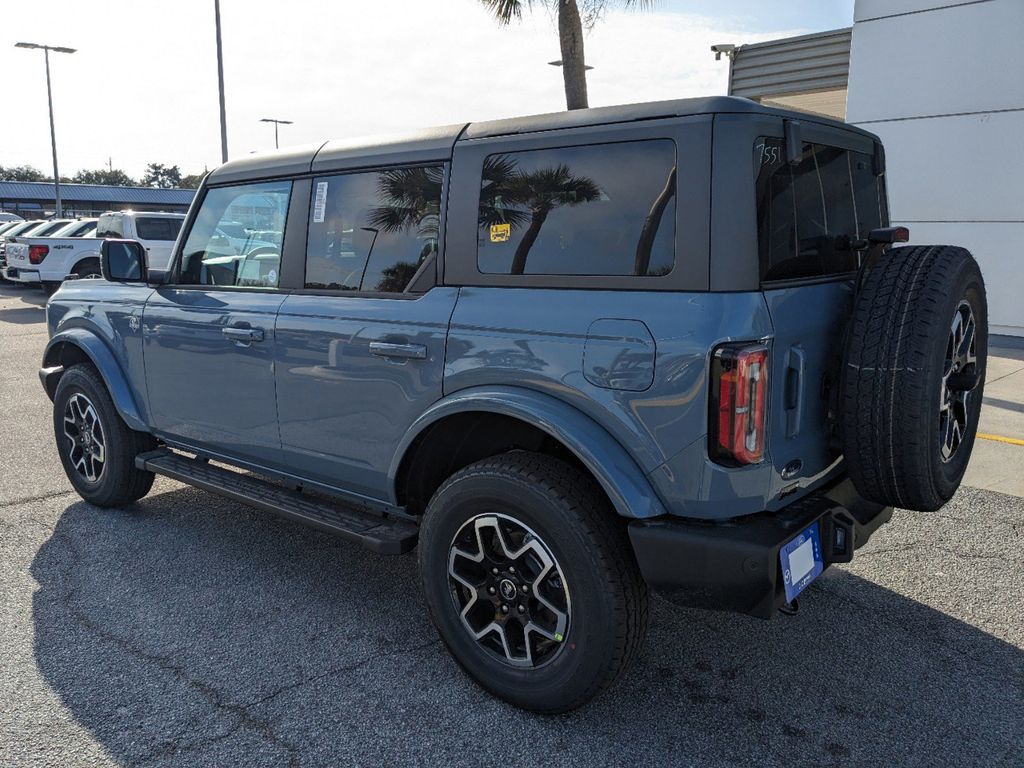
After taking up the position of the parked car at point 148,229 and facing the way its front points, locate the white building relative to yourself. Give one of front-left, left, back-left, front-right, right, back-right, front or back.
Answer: right

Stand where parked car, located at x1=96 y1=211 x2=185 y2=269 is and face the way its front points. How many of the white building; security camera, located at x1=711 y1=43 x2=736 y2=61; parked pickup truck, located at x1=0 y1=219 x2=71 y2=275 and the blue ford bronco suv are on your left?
1

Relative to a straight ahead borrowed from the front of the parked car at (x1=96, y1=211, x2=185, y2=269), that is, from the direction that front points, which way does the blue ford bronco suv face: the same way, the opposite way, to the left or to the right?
to the left

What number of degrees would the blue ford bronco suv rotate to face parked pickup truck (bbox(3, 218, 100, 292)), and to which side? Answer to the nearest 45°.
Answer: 0° — it already faces it

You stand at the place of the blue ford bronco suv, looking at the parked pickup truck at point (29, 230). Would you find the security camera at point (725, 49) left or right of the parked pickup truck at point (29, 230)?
right

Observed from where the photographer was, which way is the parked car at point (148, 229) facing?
facing away from the viewer and to the right of the viewer

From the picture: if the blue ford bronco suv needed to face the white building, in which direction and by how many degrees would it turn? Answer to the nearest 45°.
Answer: approximately 90° to its right

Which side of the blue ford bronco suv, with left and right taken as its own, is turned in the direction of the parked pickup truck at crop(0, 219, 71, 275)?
front

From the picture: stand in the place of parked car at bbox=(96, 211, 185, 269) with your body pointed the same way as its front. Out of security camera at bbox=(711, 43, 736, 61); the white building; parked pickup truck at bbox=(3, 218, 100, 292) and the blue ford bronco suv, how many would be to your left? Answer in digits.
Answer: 1

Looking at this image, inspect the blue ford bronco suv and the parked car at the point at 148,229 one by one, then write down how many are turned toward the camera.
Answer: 0

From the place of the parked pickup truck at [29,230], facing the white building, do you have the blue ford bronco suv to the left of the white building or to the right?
right

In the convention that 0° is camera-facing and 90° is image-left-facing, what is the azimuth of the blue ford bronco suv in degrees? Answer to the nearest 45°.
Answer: approximately 135°

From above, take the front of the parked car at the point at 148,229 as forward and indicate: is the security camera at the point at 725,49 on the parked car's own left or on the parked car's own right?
on the parked car's own right
